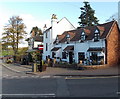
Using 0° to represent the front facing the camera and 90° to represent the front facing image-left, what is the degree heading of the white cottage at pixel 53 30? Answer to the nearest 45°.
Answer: approximately 45°

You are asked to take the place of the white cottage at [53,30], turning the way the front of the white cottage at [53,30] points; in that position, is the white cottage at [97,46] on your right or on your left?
on your left

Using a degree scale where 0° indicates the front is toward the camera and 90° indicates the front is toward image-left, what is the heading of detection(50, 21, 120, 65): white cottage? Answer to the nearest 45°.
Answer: approximately 45°

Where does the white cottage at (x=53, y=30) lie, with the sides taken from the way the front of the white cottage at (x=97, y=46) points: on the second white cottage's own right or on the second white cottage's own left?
on the second white cottage's own right
